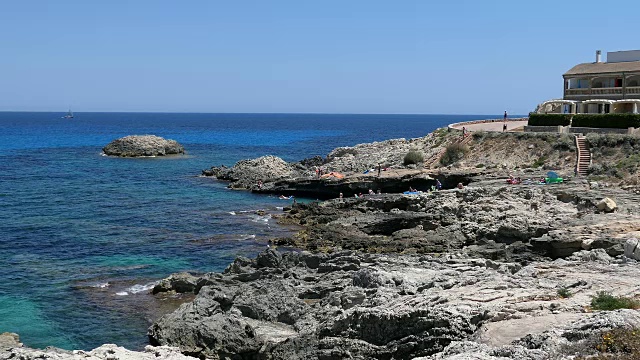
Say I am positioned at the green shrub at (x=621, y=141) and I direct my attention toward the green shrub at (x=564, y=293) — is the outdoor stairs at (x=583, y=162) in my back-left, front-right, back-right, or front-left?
front-right

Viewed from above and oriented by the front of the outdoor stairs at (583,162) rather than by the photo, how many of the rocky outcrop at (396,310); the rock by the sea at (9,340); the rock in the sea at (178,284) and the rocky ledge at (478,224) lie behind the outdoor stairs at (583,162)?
0

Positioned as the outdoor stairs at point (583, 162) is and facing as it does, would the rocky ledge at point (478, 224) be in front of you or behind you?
in front

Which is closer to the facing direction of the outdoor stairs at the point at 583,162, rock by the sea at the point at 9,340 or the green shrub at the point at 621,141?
the rock by the sea

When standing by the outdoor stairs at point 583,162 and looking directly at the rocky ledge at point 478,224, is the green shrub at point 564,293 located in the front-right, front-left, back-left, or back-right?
front-left

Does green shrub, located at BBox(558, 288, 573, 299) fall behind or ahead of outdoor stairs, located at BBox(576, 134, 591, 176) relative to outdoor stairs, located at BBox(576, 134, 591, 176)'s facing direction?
ahead

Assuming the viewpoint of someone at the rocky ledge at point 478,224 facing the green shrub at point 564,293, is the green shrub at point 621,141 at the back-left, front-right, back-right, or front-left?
back-left

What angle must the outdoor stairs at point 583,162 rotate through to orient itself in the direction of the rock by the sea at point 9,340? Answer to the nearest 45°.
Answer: approximately 45° to its right

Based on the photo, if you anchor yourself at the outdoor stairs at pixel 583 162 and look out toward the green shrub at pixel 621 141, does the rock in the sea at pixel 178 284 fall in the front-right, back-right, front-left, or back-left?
back-right

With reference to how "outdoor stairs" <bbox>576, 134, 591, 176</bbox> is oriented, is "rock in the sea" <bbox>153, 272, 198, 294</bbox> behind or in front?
in front

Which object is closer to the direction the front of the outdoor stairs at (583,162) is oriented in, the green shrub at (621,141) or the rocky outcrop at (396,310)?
the rocky outcrop

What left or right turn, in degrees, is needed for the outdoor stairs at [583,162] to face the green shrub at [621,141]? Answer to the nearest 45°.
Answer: approximately 135° to its left

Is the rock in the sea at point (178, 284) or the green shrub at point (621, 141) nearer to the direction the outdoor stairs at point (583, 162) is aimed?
the rock in the sea

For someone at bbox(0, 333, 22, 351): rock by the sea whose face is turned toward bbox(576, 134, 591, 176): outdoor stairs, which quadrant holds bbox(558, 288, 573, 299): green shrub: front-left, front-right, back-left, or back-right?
front-right

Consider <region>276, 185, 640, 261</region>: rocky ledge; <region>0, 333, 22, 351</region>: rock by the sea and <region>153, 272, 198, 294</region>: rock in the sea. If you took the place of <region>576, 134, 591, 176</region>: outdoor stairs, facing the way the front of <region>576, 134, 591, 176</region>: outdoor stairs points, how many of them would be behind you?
0

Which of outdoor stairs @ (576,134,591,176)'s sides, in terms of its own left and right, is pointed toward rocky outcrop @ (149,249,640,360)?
front

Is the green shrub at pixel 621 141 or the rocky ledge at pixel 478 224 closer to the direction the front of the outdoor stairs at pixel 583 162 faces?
the rocky ledge

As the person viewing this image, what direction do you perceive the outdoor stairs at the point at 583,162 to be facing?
facing the viewer
